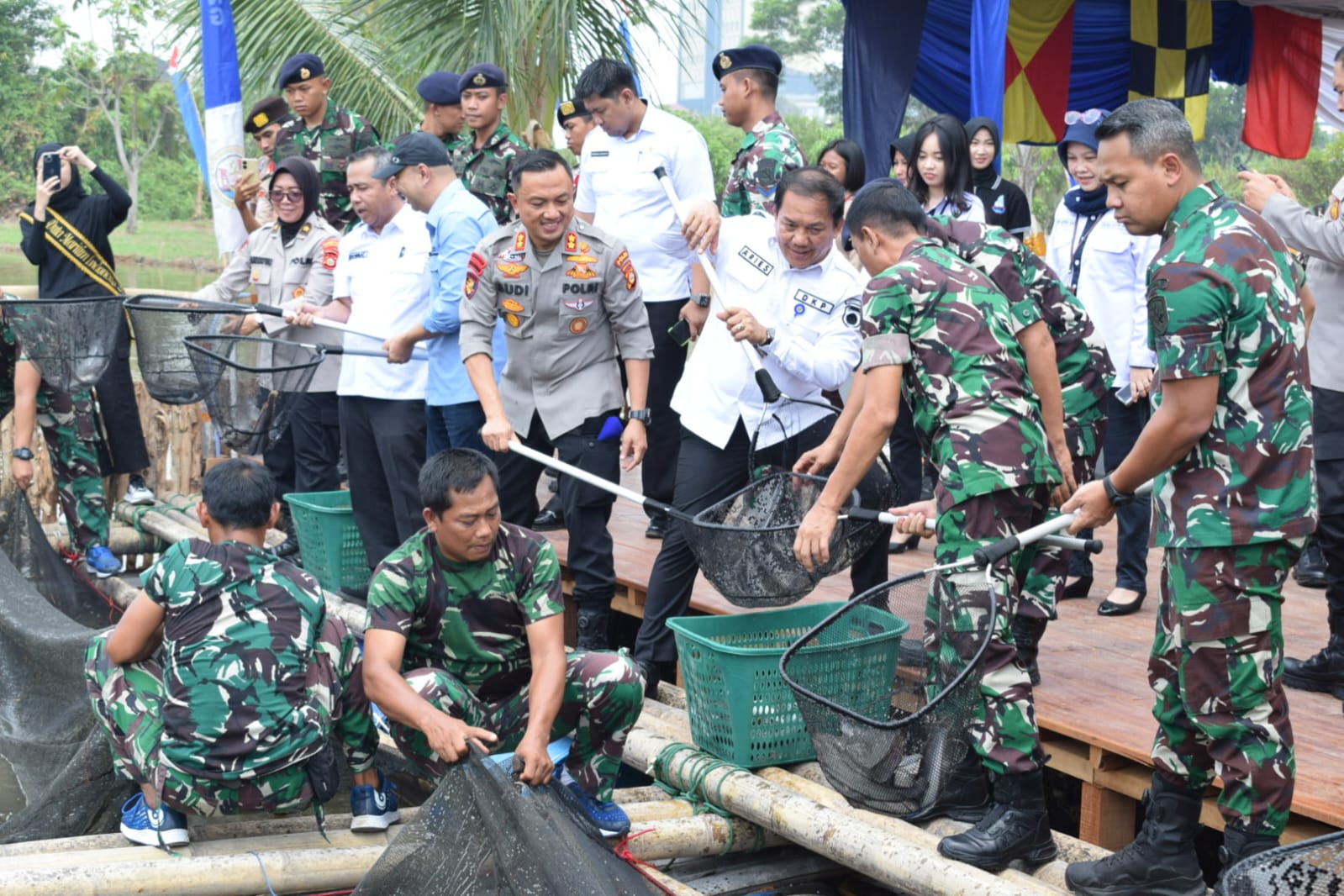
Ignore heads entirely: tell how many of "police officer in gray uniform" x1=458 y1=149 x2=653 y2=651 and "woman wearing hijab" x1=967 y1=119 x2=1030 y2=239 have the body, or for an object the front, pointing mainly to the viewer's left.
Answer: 0

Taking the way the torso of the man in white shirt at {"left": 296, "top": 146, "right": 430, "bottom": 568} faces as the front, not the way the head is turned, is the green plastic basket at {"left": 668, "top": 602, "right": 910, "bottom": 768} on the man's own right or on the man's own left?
on the man's own left

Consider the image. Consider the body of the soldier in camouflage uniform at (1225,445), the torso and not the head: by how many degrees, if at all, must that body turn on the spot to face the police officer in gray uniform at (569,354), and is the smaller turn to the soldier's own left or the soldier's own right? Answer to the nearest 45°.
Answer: approximately 45° to the soldier's own right

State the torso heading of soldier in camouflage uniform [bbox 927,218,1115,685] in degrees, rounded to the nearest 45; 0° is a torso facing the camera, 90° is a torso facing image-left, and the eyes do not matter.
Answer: approximately 90°

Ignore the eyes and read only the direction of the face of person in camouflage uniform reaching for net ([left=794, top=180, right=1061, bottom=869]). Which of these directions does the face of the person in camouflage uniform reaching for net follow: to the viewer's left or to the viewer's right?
to the viewer's left

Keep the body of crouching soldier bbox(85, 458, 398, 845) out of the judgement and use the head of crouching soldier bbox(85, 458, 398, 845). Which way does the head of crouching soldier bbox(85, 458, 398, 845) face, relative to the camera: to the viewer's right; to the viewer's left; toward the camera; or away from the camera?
away from the camera

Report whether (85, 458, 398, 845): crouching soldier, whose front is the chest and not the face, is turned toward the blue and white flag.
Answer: yes

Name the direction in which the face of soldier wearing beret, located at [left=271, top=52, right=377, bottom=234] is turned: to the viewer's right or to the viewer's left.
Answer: to the viewer's left

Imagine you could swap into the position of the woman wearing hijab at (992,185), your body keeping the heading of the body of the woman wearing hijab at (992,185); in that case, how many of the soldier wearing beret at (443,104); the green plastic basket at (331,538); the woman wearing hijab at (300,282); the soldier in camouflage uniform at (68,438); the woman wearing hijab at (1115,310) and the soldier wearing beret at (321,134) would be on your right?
5

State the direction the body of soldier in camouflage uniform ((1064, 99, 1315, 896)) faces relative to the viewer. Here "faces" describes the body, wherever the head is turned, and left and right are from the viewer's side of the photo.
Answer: facing to the left of the viewer

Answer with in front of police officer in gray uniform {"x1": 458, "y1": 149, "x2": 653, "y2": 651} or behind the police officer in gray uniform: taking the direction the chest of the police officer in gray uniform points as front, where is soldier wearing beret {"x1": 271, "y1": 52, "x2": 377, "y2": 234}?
behind

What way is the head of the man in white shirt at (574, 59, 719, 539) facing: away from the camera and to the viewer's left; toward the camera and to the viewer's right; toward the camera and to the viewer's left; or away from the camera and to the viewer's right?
toward the camera and to the viewer's left
